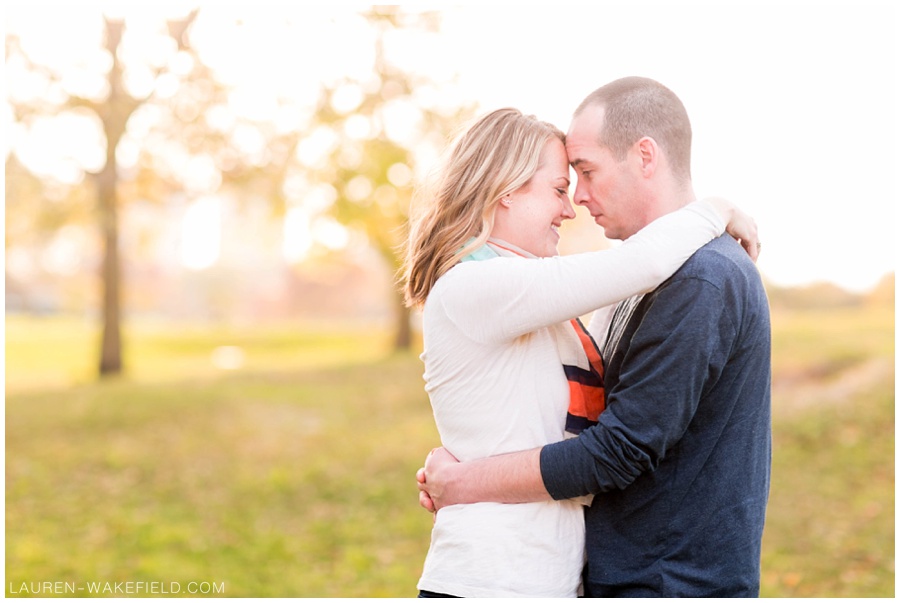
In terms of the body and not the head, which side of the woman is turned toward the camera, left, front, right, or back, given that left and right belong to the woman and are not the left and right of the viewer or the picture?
right

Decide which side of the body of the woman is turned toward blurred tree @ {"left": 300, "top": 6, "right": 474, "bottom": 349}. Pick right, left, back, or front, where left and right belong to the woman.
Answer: left

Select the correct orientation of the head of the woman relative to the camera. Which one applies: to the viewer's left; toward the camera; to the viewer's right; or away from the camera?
to the viewer's right

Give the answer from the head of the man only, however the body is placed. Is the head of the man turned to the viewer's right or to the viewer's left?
to the viewer's left

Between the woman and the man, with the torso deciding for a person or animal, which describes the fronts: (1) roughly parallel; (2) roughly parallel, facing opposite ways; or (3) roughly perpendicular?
roughly parallel, facing opposite ways

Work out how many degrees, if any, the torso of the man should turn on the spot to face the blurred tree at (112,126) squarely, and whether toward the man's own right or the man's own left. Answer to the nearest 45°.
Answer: approximately 45° to the man's own right

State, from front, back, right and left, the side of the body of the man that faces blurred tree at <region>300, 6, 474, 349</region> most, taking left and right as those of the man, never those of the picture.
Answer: right

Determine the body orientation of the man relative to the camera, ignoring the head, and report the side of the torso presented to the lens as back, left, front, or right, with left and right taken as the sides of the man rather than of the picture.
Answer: left

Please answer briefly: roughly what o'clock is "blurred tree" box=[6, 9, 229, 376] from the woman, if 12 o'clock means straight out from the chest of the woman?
The blurred tree is roughly at 8 o'clock from the woman.
